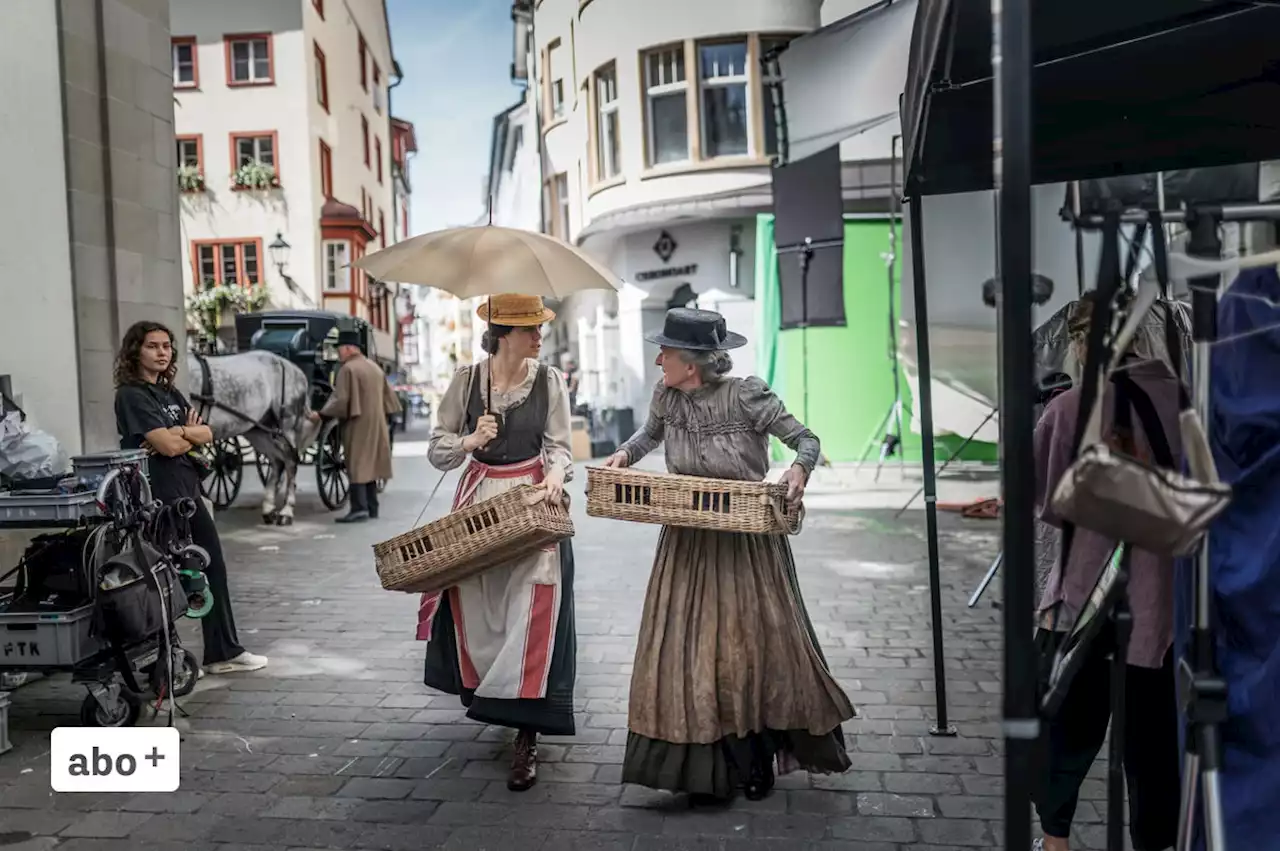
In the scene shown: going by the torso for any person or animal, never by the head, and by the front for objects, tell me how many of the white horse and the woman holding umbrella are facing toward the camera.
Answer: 1

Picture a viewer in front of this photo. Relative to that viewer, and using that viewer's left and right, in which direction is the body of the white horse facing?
facing to the left of the viewer

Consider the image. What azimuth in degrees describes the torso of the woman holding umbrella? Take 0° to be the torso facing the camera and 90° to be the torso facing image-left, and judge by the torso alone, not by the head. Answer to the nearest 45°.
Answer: approximately 0°

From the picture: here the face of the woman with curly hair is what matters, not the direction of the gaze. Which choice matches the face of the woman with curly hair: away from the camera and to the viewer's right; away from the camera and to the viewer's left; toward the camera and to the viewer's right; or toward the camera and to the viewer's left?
toward the camera and to the viewer's right

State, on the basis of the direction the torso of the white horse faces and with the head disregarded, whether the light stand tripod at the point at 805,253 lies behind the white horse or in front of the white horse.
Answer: behind

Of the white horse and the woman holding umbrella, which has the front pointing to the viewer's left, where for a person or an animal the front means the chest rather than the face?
the white horse

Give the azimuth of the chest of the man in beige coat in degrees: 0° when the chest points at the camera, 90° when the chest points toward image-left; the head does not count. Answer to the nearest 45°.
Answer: approximately 135°

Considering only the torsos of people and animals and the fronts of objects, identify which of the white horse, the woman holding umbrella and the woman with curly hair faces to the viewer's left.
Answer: the white horse

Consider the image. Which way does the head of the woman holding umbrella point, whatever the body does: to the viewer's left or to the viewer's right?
to the viewer's right
